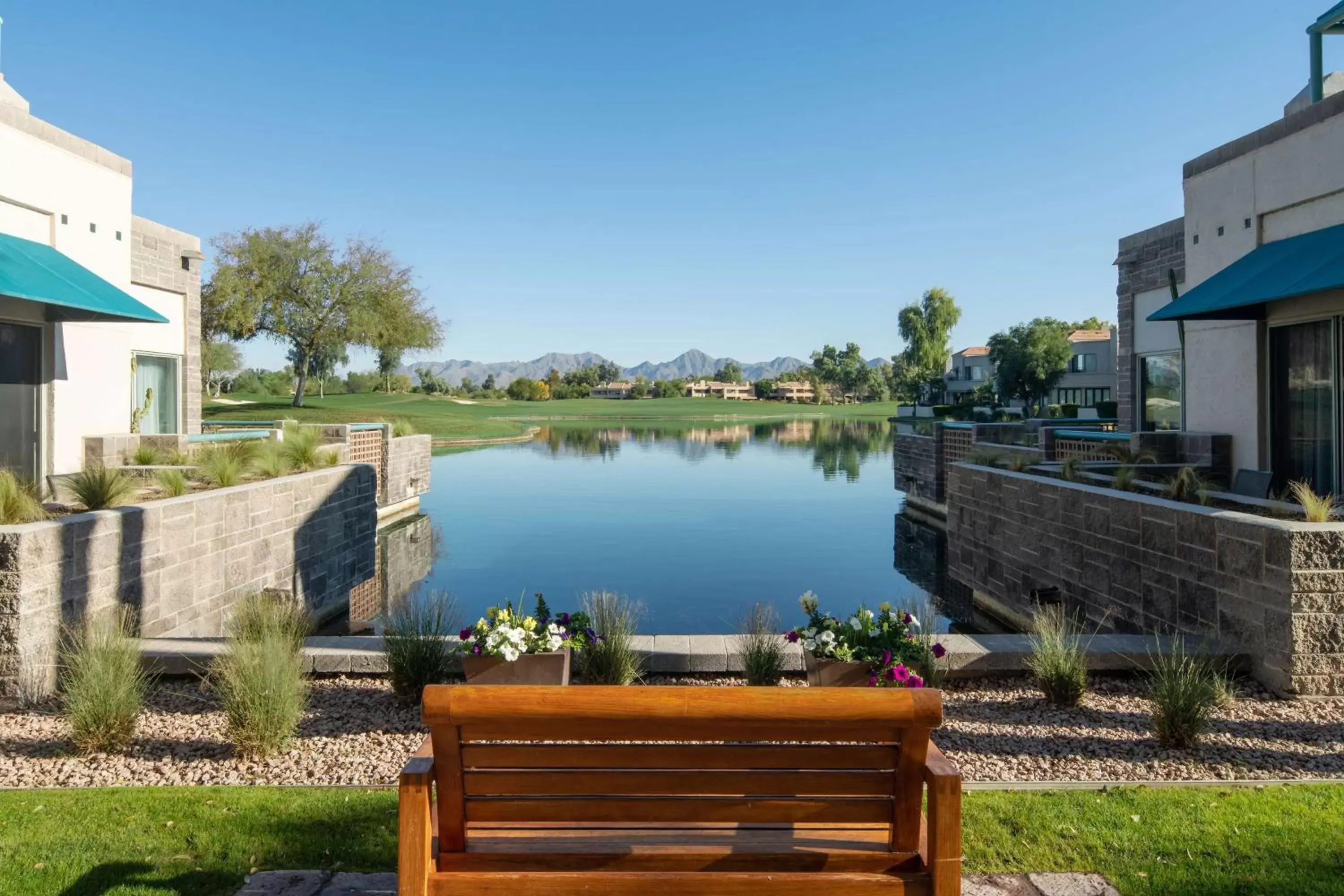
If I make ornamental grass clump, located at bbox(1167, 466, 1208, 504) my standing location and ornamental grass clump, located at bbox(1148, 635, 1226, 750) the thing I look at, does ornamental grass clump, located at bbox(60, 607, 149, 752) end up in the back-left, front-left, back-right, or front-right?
front-right

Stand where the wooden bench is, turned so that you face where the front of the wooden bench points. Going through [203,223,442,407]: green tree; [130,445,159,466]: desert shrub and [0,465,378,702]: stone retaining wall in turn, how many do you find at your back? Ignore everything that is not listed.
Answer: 0

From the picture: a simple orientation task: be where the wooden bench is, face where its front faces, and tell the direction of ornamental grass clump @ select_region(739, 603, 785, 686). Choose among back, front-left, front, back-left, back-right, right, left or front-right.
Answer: front

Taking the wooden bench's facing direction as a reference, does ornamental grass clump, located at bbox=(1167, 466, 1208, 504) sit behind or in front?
in front

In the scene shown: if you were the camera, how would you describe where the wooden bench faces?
facing away from the viewer

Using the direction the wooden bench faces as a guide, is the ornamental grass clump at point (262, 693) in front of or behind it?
in front
